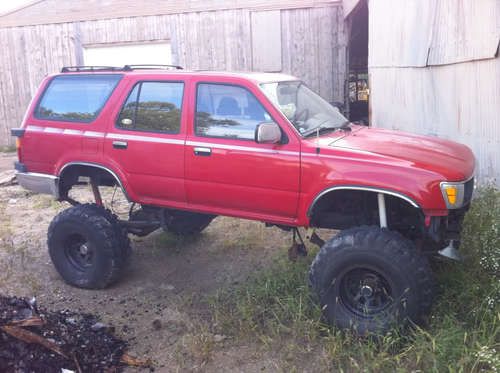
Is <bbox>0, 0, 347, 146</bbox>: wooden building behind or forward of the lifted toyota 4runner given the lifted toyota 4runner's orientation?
behind

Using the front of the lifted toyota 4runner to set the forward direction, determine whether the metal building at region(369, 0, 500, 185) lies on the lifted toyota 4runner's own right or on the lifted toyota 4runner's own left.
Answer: on the lifted toyota 4runner's own left
